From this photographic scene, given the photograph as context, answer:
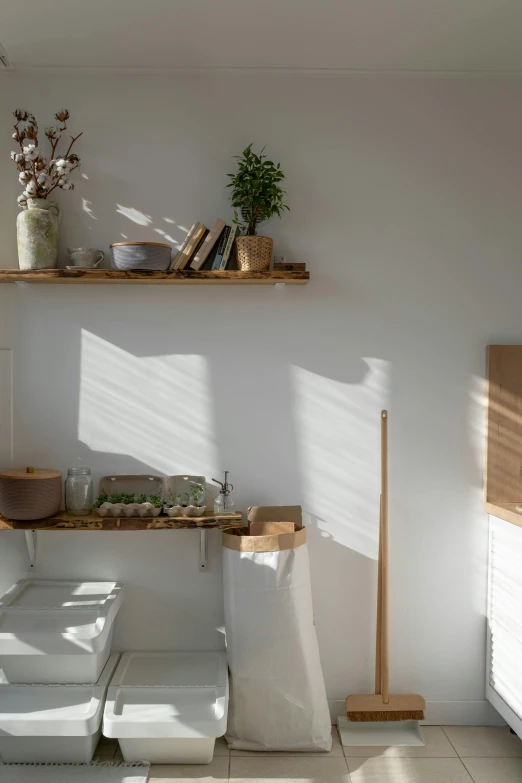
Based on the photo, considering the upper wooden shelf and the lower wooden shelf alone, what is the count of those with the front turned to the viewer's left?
0

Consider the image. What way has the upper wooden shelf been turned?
toward the camera

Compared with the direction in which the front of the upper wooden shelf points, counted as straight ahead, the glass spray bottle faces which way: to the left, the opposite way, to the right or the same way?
to the right

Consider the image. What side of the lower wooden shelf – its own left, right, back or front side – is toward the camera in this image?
front

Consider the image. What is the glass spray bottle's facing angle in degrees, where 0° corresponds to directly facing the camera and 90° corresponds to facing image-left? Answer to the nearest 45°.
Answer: approximately 90°

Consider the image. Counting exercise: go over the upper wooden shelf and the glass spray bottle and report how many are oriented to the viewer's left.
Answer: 1
